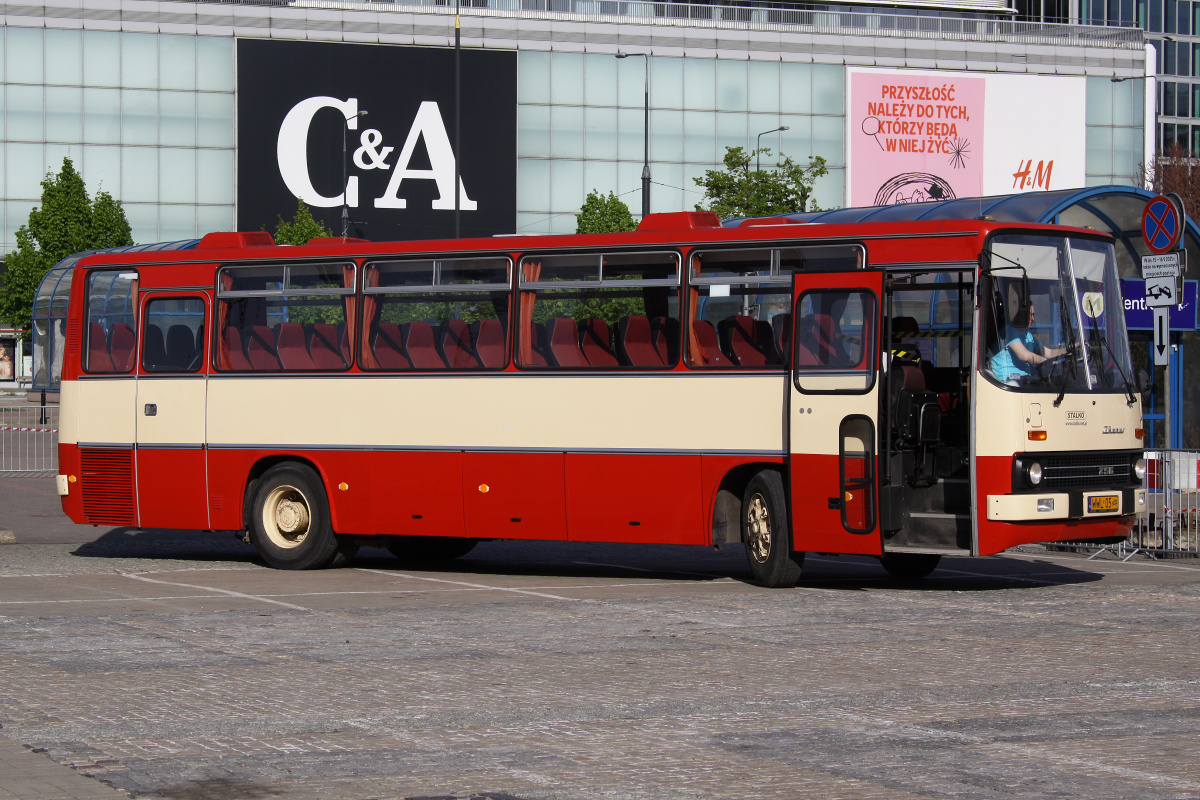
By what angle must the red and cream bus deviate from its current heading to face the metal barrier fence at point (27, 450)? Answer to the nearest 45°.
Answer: approximately 180°

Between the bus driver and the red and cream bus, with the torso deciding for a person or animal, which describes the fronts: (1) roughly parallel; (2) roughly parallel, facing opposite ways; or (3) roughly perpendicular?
roughly parallel

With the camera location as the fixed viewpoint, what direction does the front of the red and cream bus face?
facing the viewer and to the right of the viewer

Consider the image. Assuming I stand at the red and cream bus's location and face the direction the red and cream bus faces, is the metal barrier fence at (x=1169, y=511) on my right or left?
on my left

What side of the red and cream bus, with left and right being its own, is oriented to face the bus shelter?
left

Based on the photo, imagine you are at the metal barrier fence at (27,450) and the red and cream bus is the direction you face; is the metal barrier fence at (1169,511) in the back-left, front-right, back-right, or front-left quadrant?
front-left

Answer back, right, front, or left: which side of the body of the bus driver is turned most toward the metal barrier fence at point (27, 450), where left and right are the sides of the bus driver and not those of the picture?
back

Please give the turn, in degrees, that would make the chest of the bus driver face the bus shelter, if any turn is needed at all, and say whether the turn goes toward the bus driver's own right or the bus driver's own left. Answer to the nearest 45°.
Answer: approximately 135° to the bus driver's own left

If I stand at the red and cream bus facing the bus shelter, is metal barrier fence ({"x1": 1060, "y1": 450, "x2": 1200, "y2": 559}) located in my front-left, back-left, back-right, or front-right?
front-right

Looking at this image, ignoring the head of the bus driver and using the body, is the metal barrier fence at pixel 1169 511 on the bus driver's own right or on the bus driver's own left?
on the bus driver's own left
